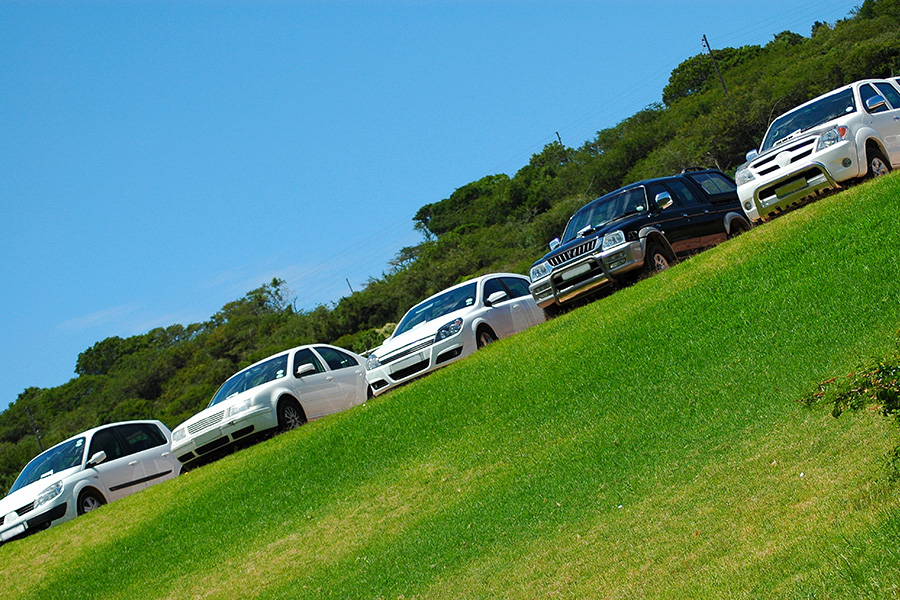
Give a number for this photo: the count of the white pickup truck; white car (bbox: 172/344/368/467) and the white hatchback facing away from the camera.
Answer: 0

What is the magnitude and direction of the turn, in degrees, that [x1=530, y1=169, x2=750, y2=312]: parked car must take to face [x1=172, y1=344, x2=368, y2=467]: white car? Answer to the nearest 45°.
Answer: approximately 45° to its right

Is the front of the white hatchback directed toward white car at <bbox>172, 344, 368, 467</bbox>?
no

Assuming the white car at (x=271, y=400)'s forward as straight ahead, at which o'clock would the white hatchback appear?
The white hatchback is roughly at 2 o'clock from the white car.

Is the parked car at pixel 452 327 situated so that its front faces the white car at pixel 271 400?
no

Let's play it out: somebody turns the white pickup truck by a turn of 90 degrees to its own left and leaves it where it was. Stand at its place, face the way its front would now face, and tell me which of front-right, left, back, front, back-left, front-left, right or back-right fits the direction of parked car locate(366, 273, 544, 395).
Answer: back-right

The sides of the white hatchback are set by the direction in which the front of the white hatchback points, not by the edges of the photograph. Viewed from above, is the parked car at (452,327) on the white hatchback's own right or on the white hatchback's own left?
on the white hatchback's own left

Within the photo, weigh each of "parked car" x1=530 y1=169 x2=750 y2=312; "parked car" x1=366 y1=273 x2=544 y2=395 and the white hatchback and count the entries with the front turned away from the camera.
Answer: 0

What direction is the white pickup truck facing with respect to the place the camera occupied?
facing the viewer and to the left of the viewer

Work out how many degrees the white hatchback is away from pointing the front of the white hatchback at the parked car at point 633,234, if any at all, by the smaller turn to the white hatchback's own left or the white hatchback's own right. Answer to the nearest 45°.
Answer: approximately 90° to the white hatchback's own left

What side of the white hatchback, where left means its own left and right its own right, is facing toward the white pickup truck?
left

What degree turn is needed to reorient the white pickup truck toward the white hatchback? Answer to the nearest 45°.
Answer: approximately 45° to its right

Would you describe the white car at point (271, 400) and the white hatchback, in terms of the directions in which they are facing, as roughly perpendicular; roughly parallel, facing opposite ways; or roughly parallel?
roughly parallel

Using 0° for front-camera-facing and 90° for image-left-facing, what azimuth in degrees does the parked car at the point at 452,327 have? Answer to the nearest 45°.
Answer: approximately 45°

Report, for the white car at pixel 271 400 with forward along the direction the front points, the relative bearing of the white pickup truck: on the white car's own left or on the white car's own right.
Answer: on the white car's own left

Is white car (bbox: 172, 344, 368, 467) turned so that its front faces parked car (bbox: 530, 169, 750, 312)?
no
